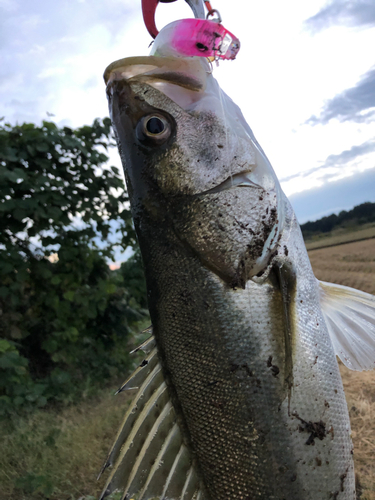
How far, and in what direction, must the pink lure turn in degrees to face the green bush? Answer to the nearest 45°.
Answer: approximately 135° to its left

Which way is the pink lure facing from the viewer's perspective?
to the viewer's right
